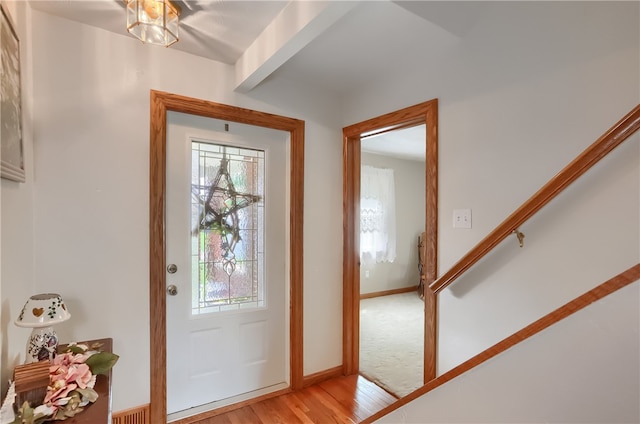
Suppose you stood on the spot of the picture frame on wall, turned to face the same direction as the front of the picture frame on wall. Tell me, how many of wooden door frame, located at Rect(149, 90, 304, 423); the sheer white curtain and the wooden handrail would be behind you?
0

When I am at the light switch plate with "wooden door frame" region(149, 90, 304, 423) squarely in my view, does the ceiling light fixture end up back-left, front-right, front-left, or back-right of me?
front-left

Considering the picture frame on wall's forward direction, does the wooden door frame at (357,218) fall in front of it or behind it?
in front

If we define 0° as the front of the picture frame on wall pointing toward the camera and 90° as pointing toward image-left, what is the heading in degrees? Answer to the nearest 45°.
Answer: approximately 270°

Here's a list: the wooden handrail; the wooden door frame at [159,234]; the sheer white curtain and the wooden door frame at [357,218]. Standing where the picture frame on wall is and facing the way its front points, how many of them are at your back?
0

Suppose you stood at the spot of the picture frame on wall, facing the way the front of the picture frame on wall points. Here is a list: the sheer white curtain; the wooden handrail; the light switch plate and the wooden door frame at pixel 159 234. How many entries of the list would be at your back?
0

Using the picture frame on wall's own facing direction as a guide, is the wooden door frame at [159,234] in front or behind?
in front

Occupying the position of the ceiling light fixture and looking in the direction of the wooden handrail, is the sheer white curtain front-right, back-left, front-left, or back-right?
front-left

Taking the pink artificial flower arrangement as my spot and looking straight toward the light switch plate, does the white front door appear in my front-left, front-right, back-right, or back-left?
front-left

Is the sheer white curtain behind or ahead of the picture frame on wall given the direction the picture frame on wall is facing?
ahead

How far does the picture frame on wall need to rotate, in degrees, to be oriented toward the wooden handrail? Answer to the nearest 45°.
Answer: approximately 45° to its right

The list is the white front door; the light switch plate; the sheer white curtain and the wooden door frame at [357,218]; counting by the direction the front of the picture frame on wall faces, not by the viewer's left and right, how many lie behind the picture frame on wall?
0

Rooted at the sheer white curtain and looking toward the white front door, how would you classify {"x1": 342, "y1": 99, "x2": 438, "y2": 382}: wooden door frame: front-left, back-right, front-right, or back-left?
front-left

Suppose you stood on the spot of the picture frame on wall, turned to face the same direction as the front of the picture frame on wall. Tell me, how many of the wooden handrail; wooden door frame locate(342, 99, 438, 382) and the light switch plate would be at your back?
0
